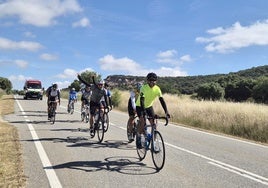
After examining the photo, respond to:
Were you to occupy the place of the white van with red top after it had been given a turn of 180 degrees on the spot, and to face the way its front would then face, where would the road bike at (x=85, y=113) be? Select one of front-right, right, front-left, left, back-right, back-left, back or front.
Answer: back

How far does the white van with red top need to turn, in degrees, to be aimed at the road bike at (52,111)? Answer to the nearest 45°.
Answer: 0° — it already faces it

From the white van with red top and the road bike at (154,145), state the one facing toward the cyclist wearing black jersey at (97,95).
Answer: the white van with red top

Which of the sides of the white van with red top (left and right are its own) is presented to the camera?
front

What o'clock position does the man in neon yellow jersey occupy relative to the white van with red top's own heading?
The man in neon yellow jersey is roughly at 12 o'clock from the white van with red top.

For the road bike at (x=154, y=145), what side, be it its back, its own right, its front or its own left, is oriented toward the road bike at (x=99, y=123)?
back

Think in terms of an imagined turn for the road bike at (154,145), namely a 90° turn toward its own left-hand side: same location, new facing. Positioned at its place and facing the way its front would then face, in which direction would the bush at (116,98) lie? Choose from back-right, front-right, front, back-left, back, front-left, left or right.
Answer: front-left

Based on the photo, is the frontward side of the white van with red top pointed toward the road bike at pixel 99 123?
yes

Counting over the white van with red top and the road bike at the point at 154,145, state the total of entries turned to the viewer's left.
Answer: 0

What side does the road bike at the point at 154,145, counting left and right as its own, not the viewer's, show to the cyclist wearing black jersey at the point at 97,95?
back

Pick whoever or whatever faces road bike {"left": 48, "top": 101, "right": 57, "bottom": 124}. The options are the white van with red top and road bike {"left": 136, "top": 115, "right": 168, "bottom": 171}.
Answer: the white van with red top

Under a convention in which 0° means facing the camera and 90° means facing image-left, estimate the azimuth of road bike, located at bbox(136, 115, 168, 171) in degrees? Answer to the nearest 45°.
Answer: approximately 315°

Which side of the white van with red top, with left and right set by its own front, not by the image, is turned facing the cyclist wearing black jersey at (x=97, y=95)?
front

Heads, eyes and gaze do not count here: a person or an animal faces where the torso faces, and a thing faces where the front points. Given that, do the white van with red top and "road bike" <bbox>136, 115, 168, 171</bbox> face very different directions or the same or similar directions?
same or similar directions

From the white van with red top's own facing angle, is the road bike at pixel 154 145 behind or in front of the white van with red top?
in front
